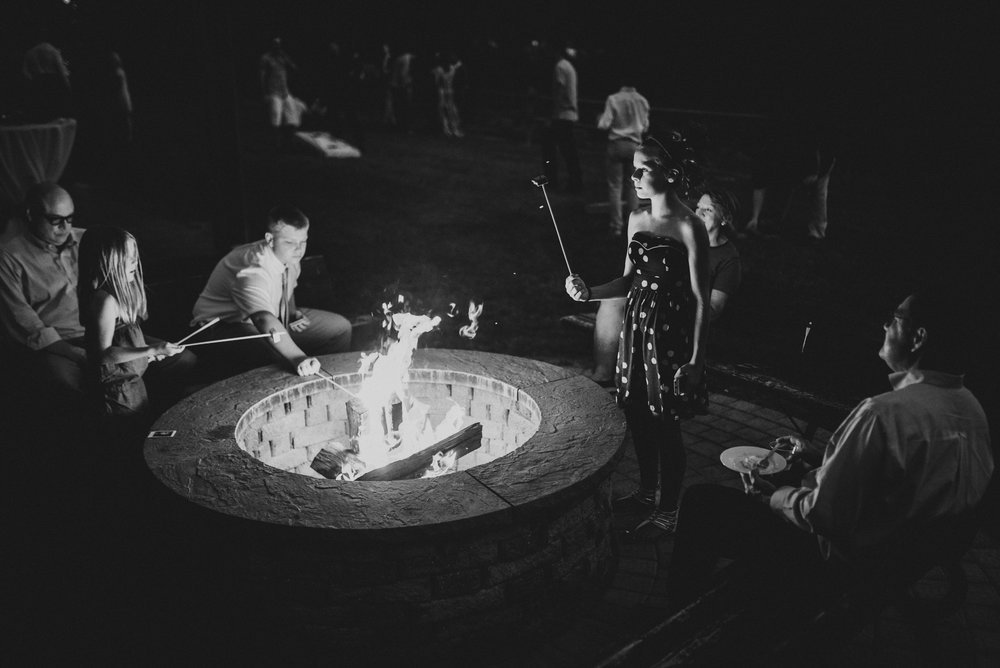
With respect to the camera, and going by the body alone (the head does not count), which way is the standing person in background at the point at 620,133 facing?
away from the camera

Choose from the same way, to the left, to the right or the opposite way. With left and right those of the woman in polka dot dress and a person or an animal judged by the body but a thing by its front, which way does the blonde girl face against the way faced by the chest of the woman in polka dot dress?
the opposite way

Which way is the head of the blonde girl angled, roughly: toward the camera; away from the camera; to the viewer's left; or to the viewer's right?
to the viewer's right

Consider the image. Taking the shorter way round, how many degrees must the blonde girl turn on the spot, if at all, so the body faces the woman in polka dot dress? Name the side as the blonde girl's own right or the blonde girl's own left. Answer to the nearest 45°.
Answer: approximately 45° to the blonde girl's own right

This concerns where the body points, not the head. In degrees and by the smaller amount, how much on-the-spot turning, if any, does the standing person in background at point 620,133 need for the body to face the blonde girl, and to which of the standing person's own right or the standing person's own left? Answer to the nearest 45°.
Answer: approximately 180°

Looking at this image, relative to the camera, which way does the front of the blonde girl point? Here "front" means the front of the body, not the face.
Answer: to the viewer's right

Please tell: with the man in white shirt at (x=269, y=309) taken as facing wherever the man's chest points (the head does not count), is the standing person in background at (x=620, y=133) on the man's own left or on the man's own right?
on the man's own left

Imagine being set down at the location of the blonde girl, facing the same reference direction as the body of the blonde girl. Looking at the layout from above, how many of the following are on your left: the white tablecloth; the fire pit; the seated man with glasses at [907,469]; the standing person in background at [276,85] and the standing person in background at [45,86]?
3

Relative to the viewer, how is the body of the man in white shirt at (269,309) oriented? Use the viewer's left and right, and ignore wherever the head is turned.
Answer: facing the viewer and to the right of the viewer

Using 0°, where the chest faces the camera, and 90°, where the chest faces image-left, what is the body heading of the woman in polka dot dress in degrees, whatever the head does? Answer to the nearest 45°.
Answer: approximately 45°

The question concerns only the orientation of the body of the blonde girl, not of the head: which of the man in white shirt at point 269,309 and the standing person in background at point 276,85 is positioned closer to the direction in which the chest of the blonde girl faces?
the man in white shirt
